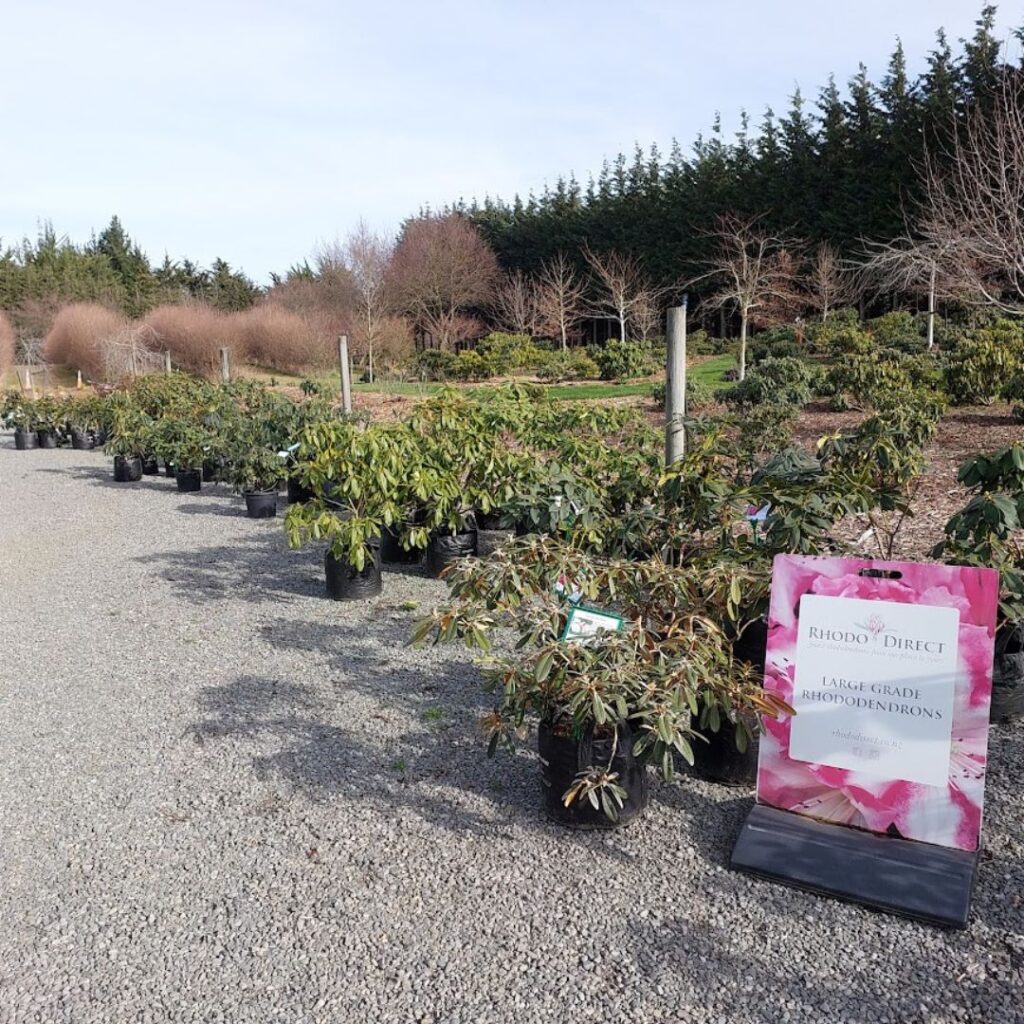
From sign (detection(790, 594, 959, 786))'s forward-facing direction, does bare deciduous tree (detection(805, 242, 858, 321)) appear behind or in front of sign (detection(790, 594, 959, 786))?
behind

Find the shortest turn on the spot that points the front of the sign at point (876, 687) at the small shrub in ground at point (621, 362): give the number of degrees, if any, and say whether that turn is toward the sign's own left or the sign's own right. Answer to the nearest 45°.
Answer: approximately 180°

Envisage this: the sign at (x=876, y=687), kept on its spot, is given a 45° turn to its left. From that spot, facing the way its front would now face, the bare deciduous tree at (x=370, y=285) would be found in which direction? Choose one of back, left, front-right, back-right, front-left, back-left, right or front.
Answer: back

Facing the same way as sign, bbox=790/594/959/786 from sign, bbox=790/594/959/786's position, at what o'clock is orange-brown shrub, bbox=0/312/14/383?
The orange-brown shrub is roughly at 4 o'clock from the sign.

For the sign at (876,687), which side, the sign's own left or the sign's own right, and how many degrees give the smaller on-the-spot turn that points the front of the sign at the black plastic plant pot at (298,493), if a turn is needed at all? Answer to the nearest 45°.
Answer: approximately 135° to the sign's own right

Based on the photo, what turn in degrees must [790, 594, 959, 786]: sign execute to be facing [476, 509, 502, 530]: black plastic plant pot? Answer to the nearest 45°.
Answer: approximately 135° to its right

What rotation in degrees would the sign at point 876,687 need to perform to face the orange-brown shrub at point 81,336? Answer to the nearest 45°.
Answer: approximately 135° to its right

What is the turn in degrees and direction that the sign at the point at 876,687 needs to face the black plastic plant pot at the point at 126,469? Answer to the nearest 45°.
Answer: approximately 135° to its right

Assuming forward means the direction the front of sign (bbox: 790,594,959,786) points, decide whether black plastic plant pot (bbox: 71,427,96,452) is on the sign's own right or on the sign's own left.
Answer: on the sign's own right

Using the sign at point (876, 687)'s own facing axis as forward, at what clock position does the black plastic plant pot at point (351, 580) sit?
The black plastic plant pot is roughly at 4 o'clock from the sign.

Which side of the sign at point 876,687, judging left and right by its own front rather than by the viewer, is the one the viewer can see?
front

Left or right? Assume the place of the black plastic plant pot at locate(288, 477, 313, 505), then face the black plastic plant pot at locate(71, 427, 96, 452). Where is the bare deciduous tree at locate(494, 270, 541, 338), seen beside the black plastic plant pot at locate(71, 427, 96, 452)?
right

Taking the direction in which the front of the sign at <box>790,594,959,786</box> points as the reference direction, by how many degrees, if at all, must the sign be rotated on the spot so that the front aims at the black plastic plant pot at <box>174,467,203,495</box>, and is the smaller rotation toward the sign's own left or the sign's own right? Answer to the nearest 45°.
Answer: approximately 135° to the sign's own right

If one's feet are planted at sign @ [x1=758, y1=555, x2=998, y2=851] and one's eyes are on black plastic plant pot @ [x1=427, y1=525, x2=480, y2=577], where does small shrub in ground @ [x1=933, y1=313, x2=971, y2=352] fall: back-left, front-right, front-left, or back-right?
front-right

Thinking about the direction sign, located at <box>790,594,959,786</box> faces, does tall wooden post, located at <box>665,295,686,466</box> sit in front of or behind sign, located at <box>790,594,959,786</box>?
behind

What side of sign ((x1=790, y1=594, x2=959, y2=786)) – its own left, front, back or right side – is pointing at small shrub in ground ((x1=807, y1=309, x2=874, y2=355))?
back

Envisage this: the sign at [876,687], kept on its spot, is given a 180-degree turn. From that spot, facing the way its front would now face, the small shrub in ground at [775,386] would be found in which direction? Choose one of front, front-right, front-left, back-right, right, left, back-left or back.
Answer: front
